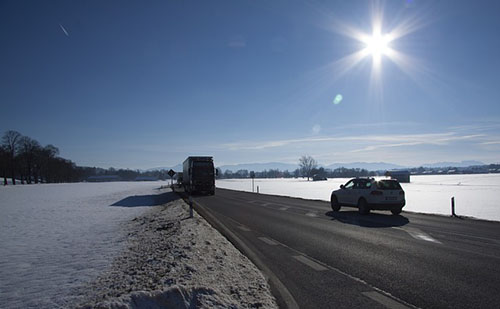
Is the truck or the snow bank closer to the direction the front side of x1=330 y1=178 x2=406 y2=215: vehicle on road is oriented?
the truck

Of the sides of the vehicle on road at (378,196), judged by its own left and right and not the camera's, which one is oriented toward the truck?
front

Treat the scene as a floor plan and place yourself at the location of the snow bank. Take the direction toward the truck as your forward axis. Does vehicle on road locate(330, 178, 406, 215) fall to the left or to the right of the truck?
right

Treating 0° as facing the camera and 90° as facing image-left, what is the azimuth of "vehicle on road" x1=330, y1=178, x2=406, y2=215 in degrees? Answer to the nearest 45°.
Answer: approximately 135°
